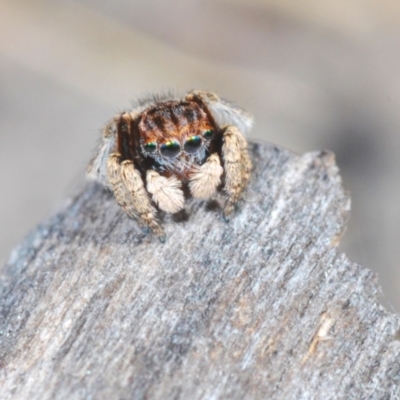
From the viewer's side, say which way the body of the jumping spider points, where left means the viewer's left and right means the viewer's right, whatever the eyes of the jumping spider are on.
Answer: facing the viewer
